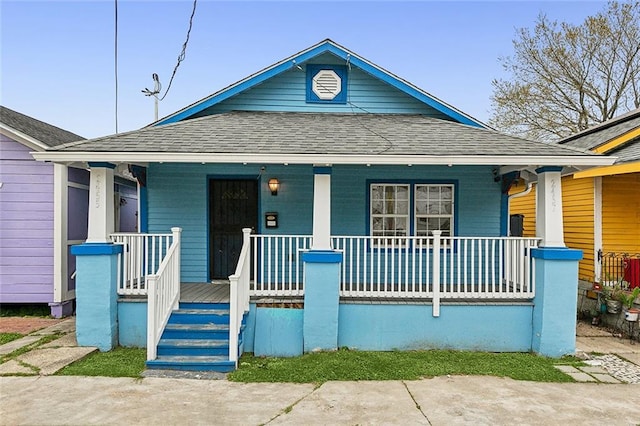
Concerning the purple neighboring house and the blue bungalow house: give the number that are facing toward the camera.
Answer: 2

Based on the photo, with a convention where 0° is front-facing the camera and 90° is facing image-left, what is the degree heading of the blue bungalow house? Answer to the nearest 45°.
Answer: approximately 0°

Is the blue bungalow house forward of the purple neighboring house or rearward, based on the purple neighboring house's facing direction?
forward

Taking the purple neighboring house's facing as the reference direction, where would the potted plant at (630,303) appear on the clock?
The potted plant is roughly at 10 o'clock from the purple neighboring house.

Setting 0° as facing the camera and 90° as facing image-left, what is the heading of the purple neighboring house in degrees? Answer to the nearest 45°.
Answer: approximately 0°

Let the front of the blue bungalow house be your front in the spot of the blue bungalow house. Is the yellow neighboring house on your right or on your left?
on your left
